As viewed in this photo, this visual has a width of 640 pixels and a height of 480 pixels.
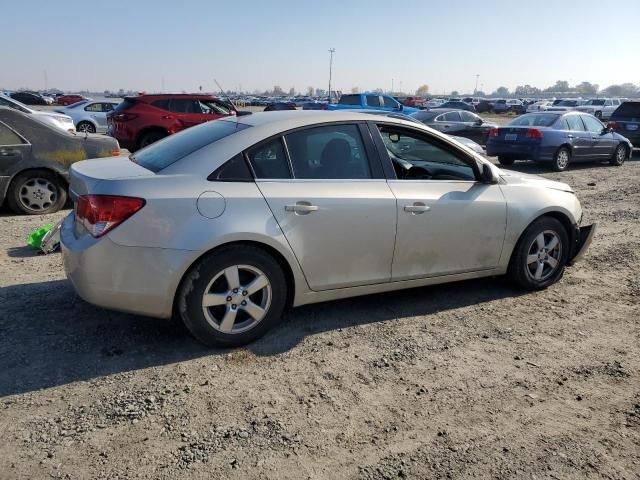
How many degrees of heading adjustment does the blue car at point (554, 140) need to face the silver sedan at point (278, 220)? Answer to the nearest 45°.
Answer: approximately 135° to its right

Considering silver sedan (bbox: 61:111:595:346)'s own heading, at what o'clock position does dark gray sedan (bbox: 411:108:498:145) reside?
The dark gray sedan is roughly at 11 o'clock from the silver sedan.

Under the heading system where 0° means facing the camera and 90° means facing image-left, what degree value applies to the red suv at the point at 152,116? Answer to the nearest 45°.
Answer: approximately 225°

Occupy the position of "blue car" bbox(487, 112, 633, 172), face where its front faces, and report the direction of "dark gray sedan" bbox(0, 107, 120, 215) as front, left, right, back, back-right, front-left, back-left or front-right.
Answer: back

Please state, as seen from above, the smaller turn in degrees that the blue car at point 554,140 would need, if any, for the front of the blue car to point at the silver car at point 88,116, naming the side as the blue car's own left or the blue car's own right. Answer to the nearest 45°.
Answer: approximately 135° to the blue car's own left

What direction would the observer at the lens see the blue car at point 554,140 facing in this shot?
facing away from the viewer and to the right of the viewer

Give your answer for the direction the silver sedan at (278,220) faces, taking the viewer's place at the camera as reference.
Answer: facing away from the viewer and to the right of the viewer

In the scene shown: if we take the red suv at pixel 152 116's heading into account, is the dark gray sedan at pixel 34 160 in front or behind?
behind

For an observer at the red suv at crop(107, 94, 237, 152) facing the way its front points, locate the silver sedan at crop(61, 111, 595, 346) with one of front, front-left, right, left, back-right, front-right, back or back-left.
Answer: back-right

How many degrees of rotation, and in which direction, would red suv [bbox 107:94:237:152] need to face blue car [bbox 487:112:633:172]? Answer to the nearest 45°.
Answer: approximately 45° to its right
